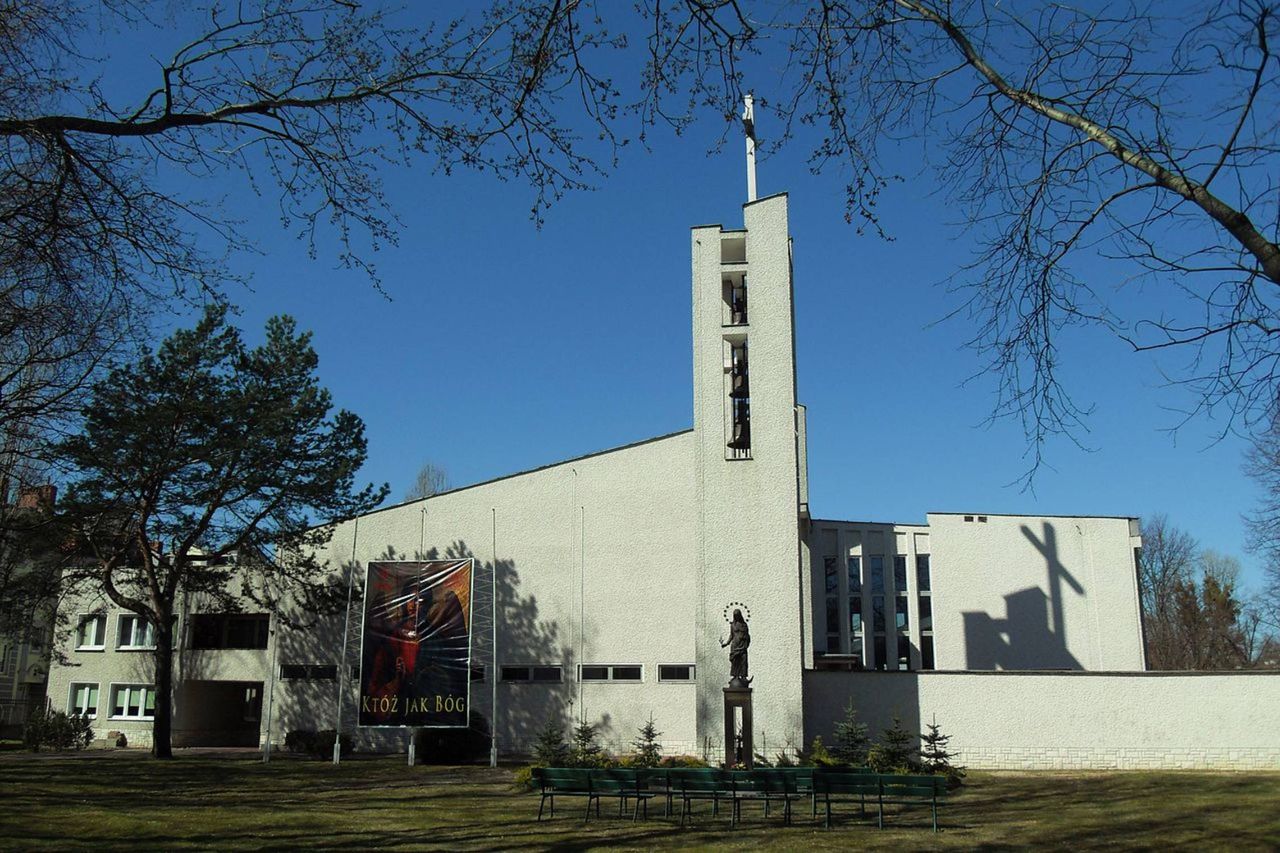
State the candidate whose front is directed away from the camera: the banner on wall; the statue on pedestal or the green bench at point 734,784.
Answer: the green bench

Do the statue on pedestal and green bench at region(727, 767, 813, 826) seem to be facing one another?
yes

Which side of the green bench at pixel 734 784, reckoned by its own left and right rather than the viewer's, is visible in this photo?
back

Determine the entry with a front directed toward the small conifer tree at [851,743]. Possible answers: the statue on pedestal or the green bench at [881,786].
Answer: the green bench

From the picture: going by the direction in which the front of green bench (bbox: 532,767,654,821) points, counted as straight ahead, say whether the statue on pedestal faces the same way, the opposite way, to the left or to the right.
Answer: the opposite way

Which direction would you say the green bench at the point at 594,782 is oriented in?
away from the camera

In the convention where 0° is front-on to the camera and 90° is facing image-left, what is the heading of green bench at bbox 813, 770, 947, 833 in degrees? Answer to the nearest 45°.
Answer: approximately 180°

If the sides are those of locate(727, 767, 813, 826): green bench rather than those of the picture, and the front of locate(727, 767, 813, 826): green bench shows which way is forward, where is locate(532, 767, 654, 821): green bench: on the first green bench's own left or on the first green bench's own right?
on the first green bench's own left

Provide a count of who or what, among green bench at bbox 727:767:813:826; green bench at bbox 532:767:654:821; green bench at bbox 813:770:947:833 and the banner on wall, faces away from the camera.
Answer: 3

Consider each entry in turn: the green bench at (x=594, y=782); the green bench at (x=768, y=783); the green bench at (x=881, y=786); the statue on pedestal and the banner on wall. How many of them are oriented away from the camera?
3

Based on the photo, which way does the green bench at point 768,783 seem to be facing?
away from the camera

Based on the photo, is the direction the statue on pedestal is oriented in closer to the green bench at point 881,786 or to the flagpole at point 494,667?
the green bench
